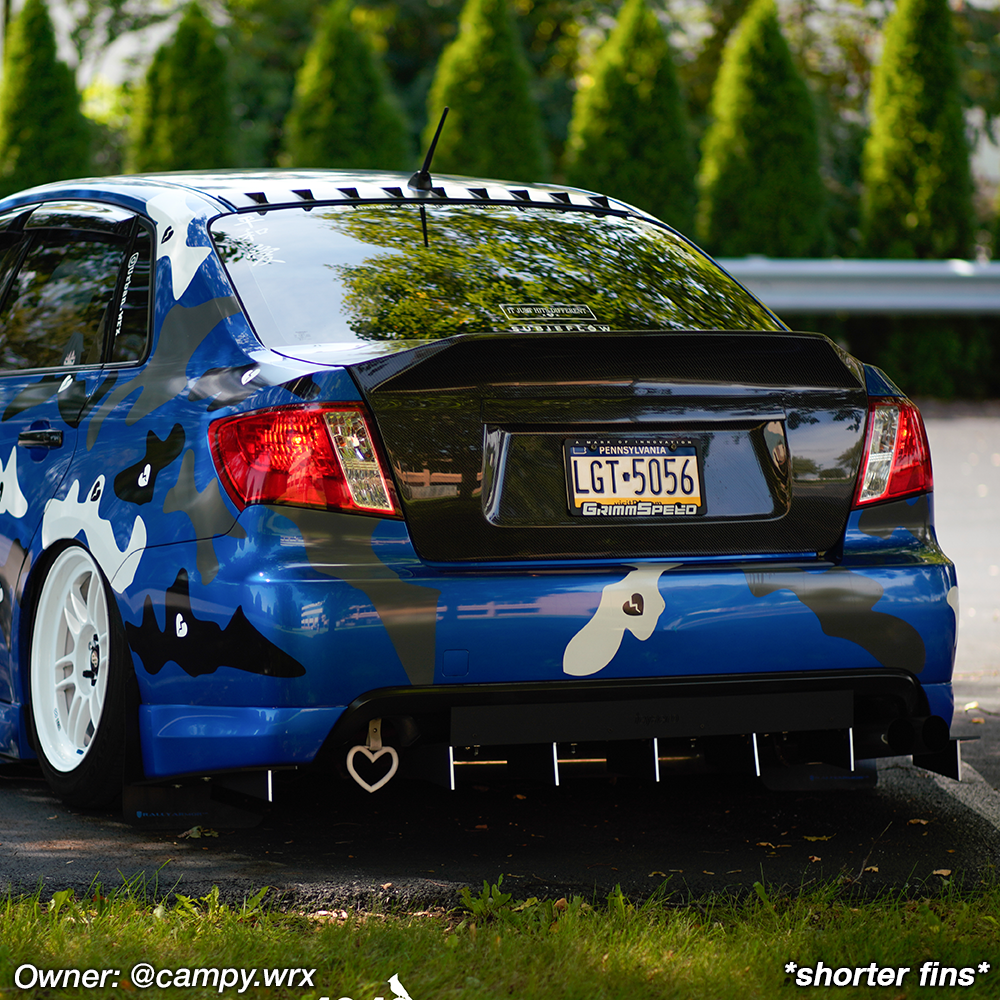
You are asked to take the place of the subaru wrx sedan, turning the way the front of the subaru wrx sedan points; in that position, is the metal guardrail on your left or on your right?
on your right

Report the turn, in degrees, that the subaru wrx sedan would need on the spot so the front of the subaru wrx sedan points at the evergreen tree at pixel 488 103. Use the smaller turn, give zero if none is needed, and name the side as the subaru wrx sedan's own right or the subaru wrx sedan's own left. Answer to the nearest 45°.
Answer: approximately 45° to the subaru wrx sedan's own right

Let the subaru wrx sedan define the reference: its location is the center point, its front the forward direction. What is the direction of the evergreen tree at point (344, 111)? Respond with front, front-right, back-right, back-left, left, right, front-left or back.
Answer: front-right

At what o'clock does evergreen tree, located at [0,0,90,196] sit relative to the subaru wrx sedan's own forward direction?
The evergreen tree is roughly at 1 o'clock from the subaru wrx sedan.

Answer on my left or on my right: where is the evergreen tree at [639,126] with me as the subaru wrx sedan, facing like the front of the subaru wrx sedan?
on my right

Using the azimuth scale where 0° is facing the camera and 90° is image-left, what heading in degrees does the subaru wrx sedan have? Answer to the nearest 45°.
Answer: approximately 135°

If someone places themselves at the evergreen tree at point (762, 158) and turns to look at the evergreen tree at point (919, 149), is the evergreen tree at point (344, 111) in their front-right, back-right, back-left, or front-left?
back-left
